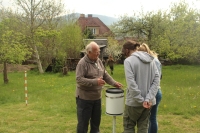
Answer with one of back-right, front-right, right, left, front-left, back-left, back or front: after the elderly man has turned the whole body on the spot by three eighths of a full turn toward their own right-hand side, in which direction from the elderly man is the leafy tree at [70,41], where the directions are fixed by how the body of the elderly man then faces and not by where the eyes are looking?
right

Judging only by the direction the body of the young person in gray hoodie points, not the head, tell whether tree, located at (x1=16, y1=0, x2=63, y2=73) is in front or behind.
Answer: in front

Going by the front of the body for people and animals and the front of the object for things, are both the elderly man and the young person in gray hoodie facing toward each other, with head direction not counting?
no

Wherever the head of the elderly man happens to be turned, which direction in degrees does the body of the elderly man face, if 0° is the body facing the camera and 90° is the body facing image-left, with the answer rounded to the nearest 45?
approximately 315°

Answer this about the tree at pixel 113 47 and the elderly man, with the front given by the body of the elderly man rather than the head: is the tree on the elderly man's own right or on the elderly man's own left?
on the elderly man's own left

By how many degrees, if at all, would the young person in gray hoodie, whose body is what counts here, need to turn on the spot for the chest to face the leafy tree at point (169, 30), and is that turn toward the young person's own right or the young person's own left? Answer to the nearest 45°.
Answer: approximately 45° to the young person's own right

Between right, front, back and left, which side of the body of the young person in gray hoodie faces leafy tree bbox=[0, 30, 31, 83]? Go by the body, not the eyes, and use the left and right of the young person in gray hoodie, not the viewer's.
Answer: front

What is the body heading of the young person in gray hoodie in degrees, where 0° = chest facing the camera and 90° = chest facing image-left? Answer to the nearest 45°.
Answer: approximately 135°

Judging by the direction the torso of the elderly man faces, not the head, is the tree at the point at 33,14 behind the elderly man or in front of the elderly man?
behind

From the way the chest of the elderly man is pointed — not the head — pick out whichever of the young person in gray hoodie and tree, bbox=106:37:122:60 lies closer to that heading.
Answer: the young person in gray hoodie
